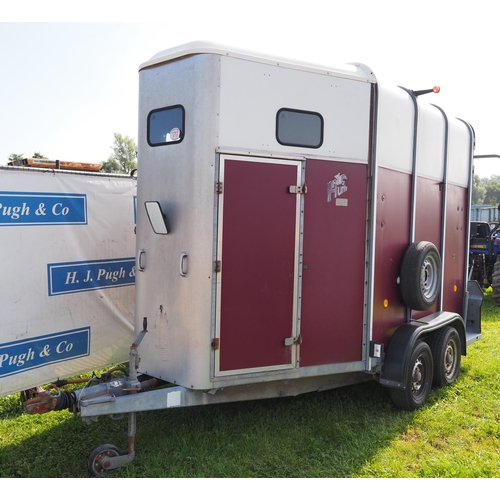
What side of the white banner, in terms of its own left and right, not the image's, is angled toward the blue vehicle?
left

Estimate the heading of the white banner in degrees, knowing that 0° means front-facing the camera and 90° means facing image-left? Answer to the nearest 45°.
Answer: approximately 315°
